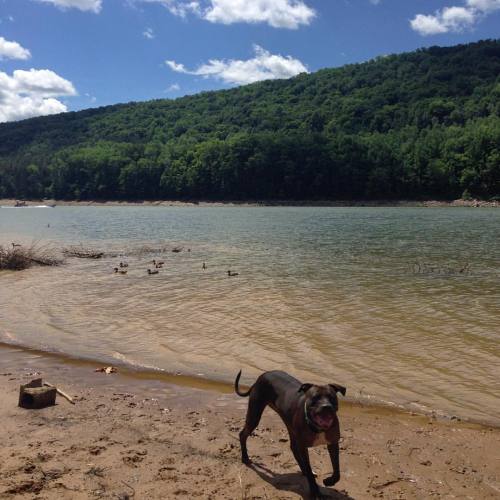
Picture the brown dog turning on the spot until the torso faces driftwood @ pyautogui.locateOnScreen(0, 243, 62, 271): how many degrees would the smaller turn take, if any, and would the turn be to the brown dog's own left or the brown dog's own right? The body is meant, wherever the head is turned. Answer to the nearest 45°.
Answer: approximately 180°

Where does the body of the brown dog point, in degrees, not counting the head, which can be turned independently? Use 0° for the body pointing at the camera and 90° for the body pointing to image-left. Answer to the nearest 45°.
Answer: approximately 315°

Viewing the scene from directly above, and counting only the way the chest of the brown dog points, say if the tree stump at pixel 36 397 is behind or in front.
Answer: behind

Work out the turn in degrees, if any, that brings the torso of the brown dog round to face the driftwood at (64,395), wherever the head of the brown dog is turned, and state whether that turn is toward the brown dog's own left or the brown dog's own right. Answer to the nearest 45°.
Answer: approximately 180°

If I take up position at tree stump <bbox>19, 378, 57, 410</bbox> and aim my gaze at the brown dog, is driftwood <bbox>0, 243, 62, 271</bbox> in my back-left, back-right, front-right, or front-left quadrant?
back-left

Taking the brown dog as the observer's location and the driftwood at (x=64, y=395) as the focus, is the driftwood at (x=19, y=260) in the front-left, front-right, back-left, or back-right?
front-right
